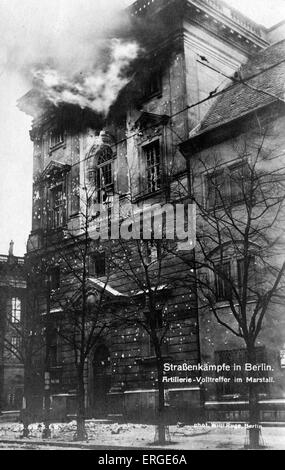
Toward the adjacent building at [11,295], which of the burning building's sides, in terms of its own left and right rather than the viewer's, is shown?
right

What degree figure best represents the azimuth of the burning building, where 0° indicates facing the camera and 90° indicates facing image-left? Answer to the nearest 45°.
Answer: approximately 45°

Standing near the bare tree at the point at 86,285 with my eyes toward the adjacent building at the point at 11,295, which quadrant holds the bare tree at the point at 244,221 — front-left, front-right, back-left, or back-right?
back-right

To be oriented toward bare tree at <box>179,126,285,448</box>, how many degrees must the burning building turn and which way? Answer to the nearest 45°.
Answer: approximately 90° to its left
